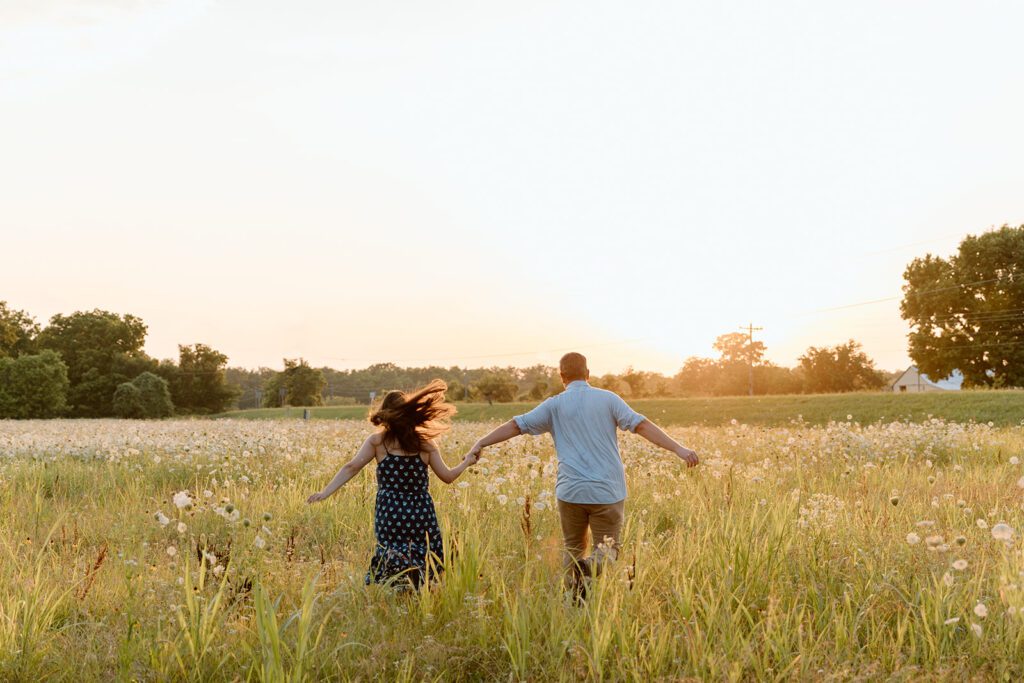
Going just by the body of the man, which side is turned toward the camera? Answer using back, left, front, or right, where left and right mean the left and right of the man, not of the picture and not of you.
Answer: back

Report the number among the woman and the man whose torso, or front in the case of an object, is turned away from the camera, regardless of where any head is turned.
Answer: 2

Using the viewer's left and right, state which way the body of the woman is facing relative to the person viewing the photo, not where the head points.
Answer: facing away from the viewer

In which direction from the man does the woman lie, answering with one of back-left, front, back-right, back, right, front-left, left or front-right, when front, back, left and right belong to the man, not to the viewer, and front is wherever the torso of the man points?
left

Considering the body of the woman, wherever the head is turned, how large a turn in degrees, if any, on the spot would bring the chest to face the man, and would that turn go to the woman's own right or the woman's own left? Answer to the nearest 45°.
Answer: approximately 90° to the woman's own right

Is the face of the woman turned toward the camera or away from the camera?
away from the camera

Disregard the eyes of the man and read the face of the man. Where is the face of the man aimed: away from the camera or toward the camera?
away from the camera
